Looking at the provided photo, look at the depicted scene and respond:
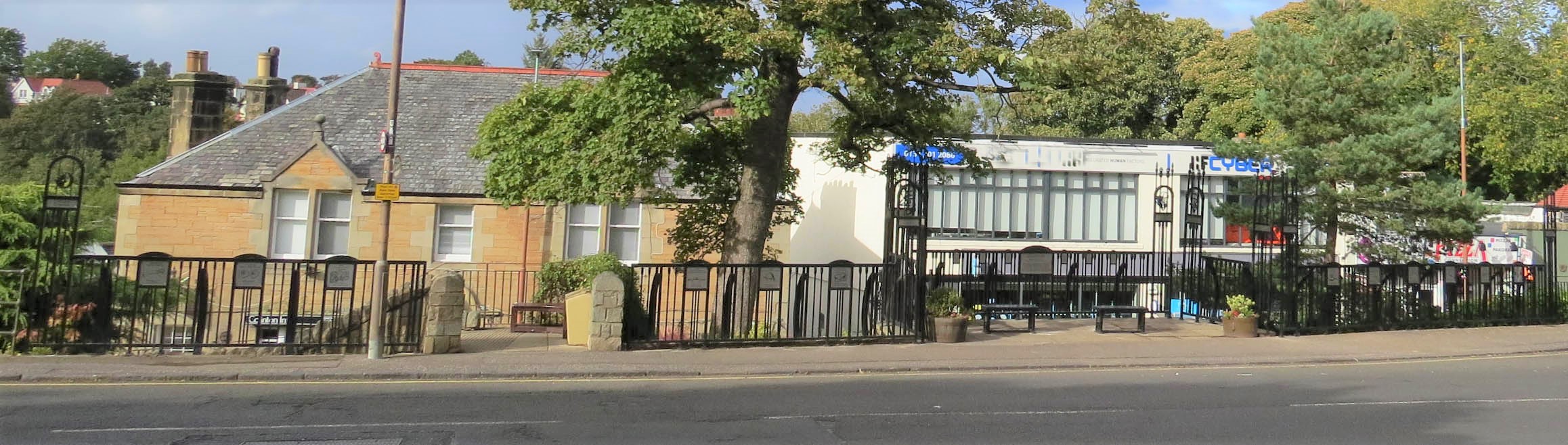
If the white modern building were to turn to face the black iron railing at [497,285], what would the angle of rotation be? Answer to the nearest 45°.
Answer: approximately 45° to its right

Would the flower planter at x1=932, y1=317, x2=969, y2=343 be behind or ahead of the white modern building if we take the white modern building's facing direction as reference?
ahead

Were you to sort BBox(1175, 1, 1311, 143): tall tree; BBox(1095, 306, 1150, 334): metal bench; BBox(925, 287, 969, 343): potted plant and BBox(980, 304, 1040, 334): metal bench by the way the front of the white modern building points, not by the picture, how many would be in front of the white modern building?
3

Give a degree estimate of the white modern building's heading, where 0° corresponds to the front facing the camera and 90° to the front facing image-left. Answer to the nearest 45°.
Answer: approximately 0°

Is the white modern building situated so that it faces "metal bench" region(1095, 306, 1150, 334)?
yes

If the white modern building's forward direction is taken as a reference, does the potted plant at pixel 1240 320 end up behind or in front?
in front

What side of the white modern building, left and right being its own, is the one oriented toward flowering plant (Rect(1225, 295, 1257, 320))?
front

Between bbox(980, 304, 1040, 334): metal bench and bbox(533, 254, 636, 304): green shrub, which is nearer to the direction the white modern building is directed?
the metal bench

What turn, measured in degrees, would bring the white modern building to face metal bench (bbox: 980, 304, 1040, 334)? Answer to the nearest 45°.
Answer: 0° — it already faces it

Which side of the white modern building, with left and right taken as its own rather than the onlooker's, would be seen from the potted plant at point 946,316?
front
